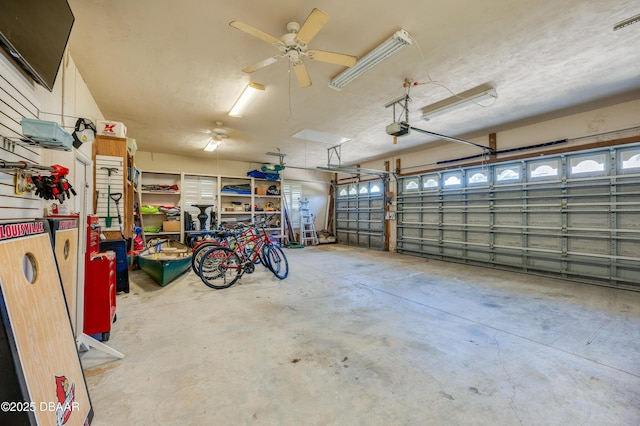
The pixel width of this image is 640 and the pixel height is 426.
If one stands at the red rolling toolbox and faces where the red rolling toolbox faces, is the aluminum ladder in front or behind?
in front

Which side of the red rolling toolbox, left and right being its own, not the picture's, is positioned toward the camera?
right

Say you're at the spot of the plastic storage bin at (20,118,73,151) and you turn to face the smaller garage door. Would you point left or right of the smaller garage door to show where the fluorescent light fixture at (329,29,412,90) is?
right

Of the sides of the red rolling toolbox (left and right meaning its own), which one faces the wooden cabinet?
left

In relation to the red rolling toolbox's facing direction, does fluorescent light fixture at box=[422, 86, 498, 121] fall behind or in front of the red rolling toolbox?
in front

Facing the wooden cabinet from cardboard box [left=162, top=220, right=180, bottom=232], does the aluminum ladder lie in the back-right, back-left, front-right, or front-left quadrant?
back-left

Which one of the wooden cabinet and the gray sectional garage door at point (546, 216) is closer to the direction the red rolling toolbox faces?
the gray sectional garage door

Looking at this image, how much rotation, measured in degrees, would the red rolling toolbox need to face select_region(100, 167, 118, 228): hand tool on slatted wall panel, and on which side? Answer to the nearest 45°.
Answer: approximately 90° to its left

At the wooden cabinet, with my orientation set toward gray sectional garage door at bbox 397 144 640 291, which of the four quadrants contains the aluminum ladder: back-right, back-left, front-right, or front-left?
front-left

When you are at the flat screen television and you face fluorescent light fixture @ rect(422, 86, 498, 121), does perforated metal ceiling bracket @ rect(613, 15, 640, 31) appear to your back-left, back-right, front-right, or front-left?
front-right

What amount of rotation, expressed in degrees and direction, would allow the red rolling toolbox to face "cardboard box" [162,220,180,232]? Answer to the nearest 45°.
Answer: approximately 90° to its left
